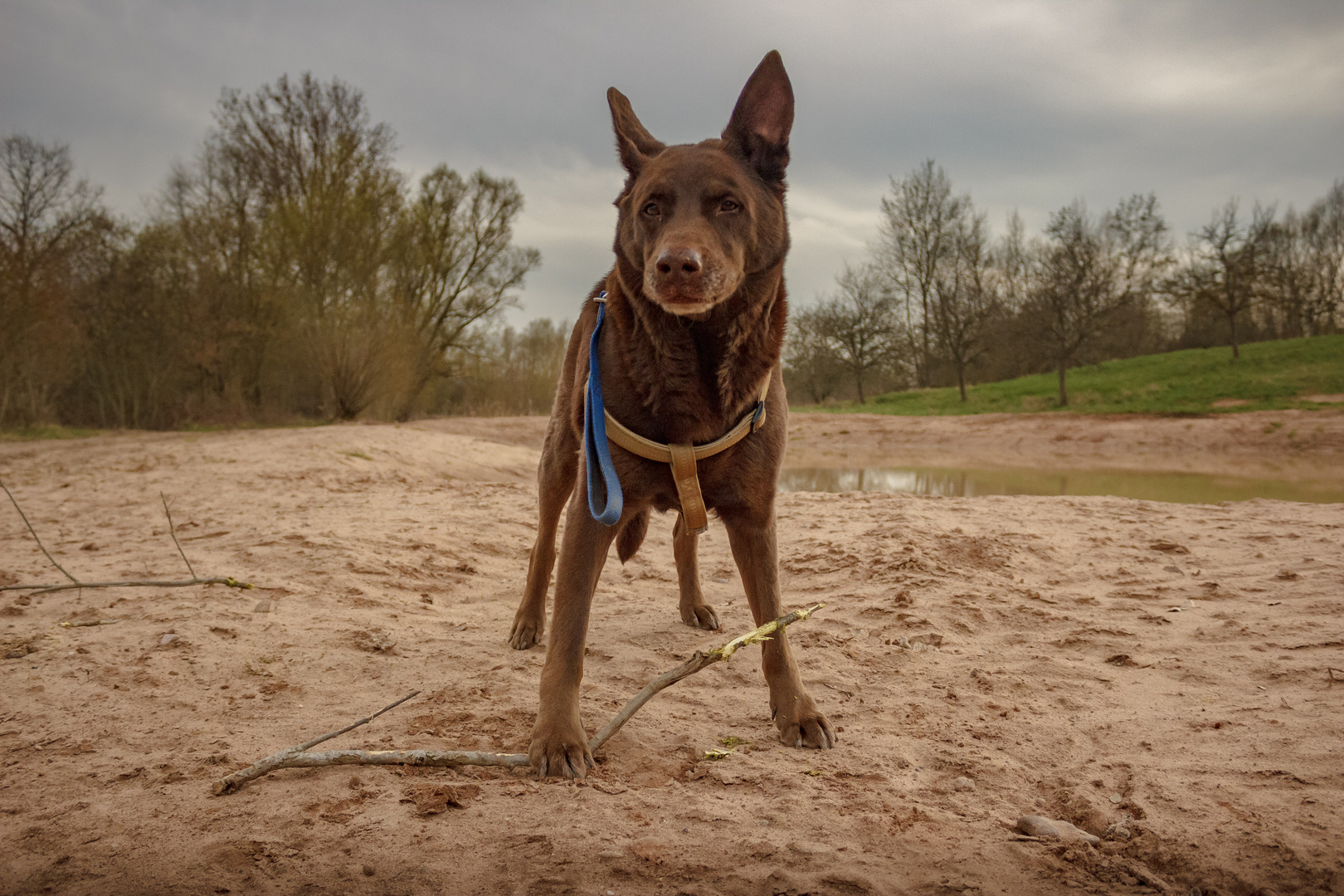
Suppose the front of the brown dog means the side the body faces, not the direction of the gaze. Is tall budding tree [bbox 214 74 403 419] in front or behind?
behind

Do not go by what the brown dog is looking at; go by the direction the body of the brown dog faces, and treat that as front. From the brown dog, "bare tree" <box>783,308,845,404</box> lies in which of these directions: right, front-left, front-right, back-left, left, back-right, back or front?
back

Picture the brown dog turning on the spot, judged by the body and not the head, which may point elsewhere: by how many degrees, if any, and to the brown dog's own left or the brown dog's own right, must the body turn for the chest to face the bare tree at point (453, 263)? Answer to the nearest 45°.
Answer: approximately 180°

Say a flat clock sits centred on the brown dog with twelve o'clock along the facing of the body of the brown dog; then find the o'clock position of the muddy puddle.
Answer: The muddy puddle is roughly at 7 o'clock from the brown dog.

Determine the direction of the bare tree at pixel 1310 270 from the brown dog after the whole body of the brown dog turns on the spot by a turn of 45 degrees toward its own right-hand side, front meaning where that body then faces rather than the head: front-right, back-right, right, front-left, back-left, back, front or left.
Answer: back

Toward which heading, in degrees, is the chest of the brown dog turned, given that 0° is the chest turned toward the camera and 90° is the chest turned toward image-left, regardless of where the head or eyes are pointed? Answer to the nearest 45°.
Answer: approximately 0°

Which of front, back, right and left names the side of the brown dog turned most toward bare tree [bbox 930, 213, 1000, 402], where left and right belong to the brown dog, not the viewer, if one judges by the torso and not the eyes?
back

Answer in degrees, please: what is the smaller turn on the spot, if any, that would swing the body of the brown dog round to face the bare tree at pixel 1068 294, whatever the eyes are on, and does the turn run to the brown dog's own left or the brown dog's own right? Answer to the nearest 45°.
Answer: approximately 135° to the brown dog's own left

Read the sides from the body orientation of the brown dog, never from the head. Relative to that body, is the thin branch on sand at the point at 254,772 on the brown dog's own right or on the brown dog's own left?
on the brown dog's own right
